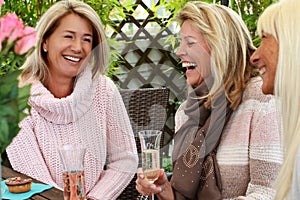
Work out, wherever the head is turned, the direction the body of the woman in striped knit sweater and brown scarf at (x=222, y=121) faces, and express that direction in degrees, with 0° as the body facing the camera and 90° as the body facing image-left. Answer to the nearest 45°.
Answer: approximately 45°

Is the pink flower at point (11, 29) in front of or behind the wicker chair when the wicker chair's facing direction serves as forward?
in front

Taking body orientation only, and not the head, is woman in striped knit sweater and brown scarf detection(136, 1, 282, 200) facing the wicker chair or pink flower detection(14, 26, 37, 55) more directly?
the pink flower

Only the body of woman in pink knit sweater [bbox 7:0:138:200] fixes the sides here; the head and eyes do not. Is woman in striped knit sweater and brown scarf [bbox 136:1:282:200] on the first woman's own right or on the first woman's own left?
on the first woman's own left

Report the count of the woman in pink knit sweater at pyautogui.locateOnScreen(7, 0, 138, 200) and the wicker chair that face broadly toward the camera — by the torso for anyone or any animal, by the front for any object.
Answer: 2

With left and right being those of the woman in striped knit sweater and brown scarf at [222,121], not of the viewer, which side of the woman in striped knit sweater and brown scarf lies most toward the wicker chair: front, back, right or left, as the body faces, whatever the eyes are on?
right

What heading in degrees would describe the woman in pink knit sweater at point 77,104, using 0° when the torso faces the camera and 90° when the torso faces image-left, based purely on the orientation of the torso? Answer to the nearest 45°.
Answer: approximately 0°
